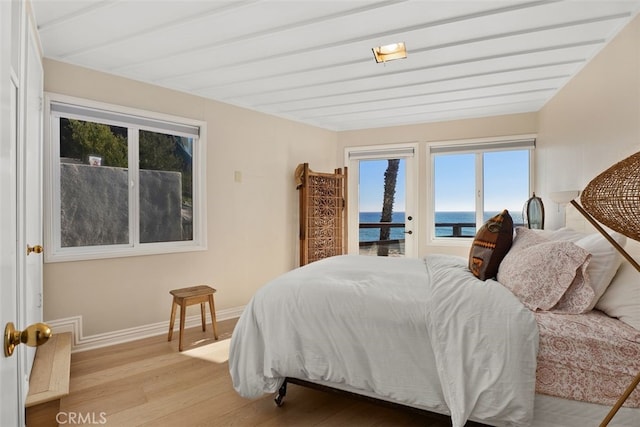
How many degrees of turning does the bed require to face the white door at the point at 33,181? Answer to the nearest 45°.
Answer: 0° — it already faces it

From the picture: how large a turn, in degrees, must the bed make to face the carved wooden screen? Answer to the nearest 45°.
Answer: approximately 45° to its right

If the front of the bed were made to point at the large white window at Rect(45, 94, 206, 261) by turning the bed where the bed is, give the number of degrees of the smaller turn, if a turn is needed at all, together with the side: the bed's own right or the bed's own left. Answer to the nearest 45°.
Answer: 0° — it already faces it

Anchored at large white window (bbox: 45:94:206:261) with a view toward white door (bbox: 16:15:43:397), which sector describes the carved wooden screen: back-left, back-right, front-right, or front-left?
back-left

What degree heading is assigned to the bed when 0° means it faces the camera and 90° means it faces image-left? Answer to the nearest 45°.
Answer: approximately 90°

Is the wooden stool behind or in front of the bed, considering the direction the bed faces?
in front
